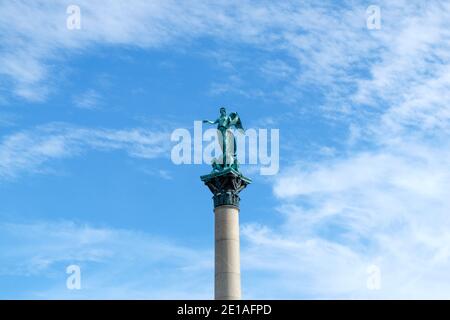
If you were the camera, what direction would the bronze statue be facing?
facing the viewer and to the left of the viewer
